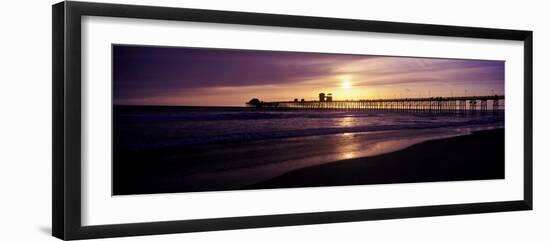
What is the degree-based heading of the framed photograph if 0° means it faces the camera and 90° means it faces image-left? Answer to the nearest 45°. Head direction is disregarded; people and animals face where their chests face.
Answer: approximately 315°
